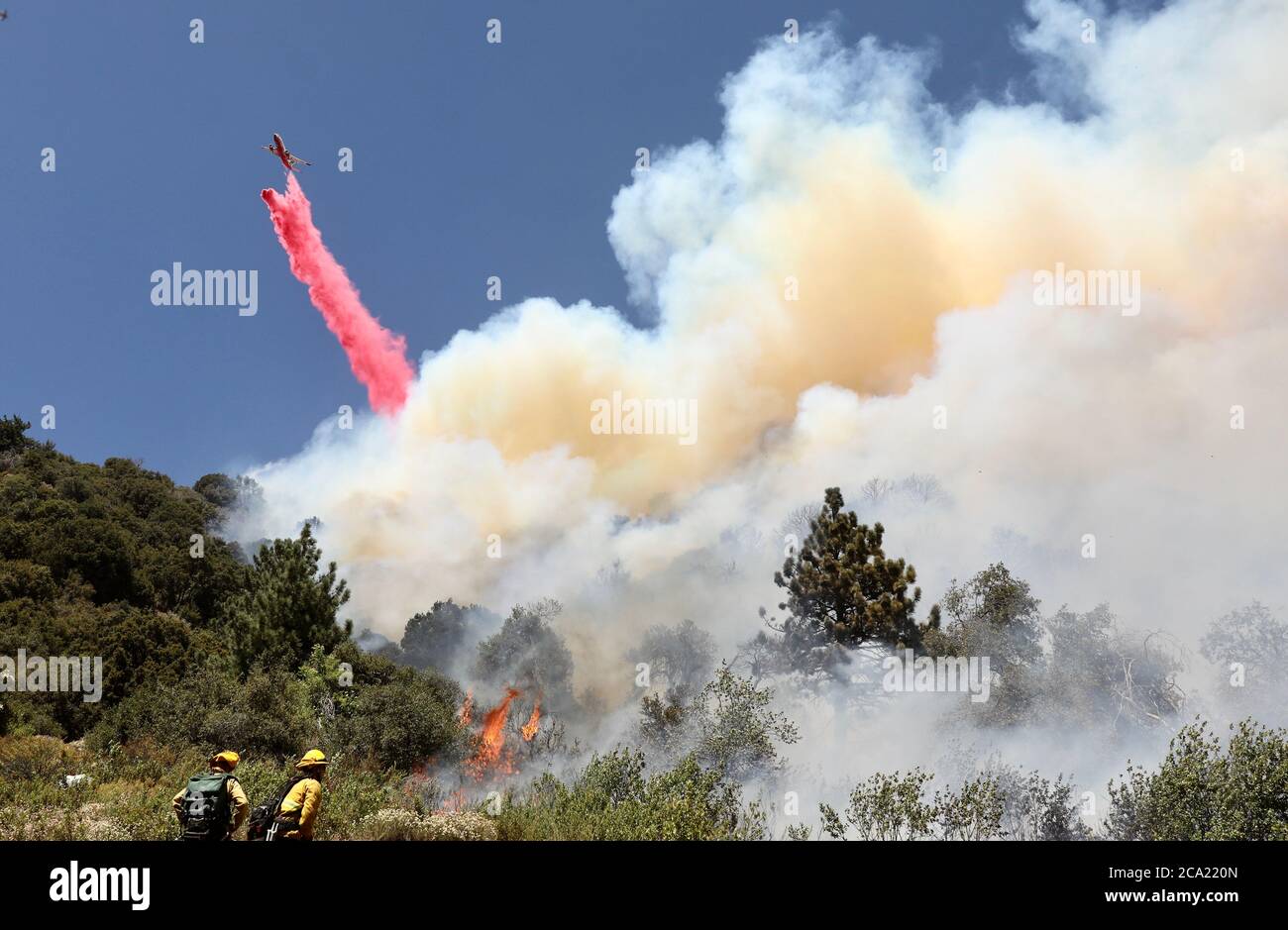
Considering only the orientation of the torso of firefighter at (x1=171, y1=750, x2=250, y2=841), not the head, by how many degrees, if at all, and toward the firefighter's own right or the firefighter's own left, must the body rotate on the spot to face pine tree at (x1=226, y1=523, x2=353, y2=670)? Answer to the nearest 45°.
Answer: approximately 45° to the firefighter's own left

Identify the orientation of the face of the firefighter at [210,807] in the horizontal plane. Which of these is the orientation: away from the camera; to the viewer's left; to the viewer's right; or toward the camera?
away from the camera

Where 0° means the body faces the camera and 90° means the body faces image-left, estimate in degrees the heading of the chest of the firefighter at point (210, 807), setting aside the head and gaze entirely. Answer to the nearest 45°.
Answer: approximately 225°

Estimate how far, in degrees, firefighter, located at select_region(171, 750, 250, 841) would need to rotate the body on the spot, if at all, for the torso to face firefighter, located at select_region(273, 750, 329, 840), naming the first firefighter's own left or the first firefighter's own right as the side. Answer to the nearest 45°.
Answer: approximately 90° to the first firefighter's own right
